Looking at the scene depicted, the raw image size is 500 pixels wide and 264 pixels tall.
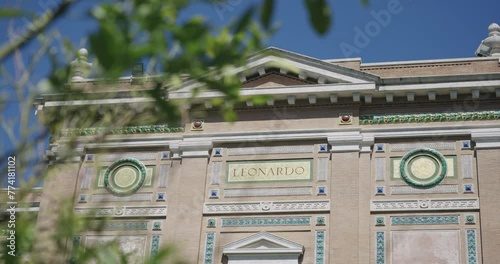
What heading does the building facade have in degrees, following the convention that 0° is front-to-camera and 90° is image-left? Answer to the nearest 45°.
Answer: approximately 0°
